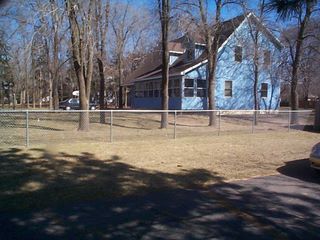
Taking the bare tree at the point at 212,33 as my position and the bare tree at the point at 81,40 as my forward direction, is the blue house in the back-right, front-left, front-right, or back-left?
back-right
